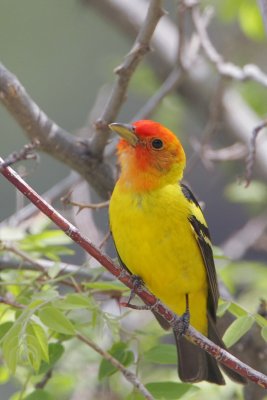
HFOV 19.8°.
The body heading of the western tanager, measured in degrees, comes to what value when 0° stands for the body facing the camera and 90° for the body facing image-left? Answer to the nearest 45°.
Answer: approximately 45°

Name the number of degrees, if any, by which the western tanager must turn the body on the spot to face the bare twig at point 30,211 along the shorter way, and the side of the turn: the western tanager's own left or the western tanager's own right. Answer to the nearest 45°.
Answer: approximately 90° to the western tanager's own right
